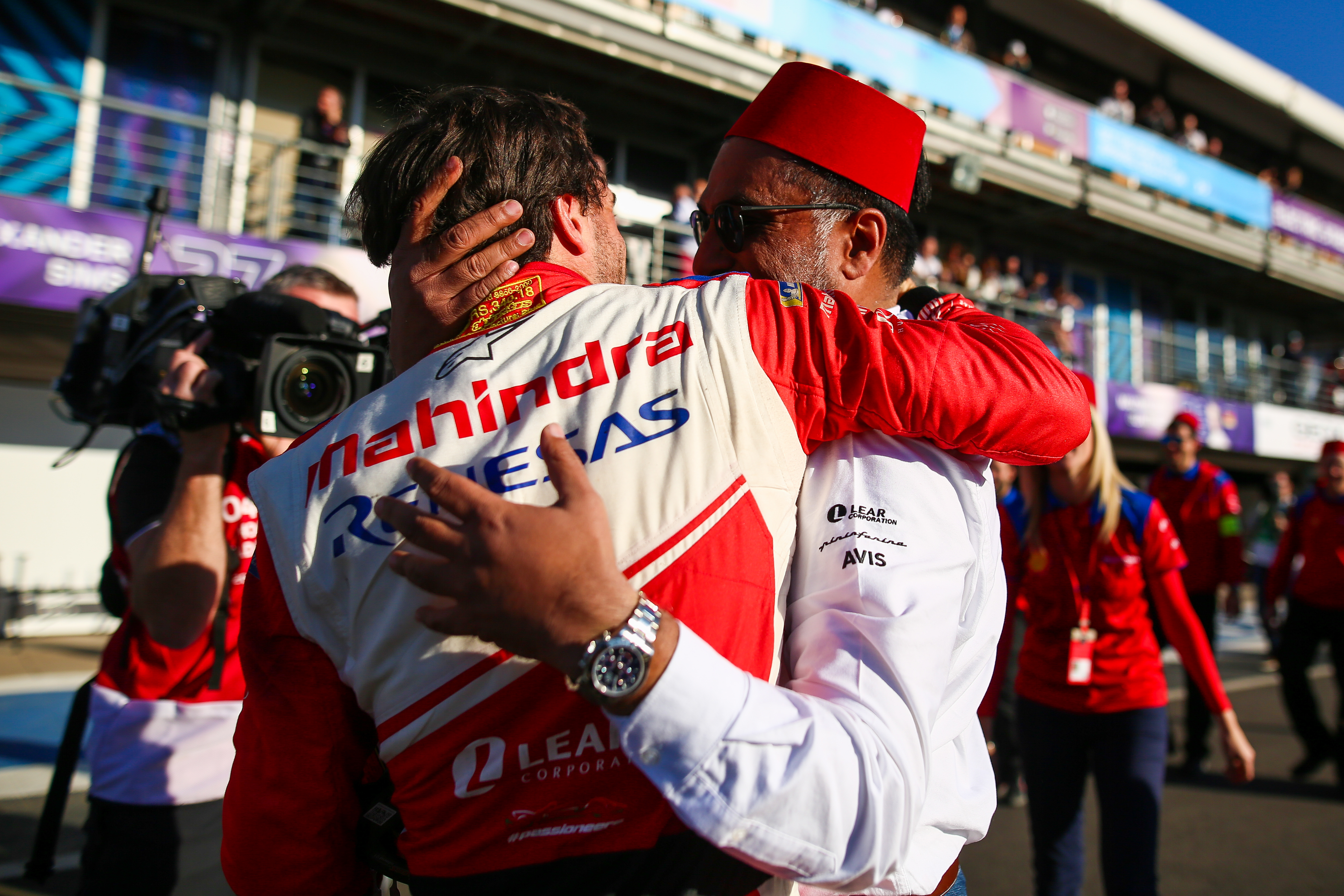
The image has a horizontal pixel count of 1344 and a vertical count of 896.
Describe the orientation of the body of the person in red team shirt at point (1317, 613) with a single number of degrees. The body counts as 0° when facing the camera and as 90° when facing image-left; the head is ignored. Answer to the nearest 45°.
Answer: approximately 0°

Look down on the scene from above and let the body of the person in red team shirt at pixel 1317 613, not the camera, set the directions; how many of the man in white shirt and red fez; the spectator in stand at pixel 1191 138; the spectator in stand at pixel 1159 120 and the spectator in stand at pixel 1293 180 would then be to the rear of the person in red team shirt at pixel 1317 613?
3

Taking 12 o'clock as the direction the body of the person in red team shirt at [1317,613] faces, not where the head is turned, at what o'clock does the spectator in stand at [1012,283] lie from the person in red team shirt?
The spectator in stand is roughly at 5 o'clock from the person in red team shirt.

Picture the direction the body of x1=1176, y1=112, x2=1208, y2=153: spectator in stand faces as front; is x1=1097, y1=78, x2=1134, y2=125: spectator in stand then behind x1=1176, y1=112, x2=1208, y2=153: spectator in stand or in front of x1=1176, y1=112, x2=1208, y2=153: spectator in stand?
in front

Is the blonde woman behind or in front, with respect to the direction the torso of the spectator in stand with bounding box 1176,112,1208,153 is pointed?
in front

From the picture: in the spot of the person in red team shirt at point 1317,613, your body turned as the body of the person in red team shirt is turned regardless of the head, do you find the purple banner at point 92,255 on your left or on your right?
on your right

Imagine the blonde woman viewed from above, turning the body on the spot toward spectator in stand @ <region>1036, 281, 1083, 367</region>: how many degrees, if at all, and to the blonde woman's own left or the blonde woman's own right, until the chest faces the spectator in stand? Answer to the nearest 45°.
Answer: approximately 180°
